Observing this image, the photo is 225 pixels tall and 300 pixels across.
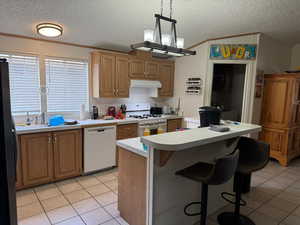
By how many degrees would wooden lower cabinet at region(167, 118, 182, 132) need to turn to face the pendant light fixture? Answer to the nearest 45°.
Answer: approximately 45° to its right

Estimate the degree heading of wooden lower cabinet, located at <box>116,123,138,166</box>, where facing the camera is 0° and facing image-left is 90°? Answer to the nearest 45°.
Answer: approximately 315°

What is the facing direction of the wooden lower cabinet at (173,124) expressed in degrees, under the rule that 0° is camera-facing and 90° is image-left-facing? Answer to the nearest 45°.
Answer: approximately 315°

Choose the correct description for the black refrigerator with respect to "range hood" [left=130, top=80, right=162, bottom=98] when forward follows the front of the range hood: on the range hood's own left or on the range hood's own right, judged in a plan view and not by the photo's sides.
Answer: on the range hood's own right

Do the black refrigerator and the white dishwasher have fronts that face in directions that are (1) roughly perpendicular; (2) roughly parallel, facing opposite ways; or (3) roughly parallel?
roughly perpendicular

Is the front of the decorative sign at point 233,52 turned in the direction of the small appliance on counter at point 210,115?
yes

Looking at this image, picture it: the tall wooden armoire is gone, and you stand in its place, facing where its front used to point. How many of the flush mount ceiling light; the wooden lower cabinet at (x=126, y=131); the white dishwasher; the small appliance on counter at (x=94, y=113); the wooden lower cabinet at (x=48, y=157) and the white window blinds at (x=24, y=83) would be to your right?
6

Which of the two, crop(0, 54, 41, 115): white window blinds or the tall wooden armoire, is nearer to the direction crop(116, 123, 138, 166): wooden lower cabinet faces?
the tall wooden armoire

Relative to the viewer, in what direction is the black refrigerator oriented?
to the viewer's right

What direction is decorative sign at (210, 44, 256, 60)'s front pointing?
toward the camera

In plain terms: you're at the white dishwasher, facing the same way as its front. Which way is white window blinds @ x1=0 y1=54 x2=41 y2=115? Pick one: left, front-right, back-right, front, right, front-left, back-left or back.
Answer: back-right

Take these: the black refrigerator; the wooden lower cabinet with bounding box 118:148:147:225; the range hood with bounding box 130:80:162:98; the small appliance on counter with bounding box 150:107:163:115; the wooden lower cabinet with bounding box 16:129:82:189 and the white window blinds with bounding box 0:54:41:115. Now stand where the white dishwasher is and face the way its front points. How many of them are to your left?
2

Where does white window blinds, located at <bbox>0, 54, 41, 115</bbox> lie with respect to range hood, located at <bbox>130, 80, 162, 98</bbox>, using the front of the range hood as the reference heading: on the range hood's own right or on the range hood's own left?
on the range hood's own right

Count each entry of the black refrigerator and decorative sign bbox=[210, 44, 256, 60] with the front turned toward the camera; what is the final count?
1
